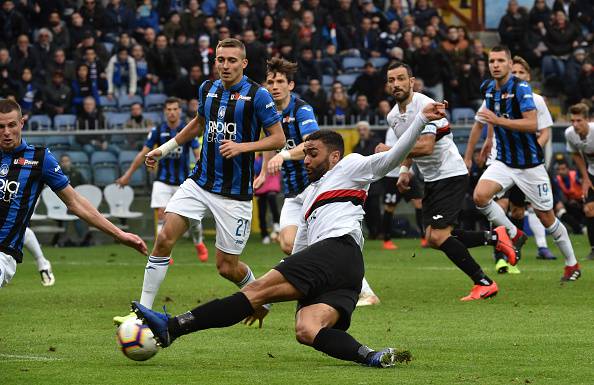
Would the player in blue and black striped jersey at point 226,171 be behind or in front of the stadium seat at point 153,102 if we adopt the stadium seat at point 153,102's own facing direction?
in front

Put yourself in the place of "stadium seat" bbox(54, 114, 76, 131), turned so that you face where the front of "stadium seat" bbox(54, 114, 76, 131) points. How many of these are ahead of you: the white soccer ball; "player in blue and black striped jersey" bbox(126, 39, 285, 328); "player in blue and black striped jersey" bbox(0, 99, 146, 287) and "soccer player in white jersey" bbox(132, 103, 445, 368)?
4

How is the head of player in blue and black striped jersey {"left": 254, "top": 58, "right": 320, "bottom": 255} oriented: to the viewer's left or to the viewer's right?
to the viewer's left

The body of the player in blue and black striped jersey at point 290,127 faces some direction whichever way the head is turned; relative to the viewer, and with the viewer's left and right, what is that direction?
facing the viewer and to the left of the viewer

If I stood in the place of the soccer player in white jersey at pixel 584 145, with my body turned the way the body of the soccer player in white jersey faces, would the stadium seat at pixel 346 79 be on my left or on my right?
on my right

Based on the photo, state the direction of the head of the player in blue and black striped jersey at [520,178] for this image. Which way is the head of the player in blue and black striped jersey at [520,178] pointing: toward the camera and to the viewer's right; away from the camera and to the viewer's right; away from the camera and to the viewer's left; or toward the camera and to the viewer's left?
toward the camera and to the viewer's left

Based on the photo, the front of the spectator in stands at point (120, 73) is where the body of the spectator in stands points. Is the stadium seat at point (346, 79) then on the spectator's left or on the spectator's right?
on the spectator's left

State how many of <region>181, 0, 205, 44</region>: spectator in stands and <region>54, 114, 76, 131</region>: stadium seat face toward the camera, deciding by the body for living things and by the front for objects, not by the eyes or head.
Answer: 2

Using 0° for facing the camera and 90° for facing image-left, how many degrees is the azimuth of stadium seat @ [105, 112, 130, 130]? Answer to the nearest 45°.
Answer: approximately 0°

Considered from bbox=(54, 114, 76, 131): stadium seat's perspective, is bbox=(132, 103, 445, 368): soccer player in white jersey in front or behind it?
in front

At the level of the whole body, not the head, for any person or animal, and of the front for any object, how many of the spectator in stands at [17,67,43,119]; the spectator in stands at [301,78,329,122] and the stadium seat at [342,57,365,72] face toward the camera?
3

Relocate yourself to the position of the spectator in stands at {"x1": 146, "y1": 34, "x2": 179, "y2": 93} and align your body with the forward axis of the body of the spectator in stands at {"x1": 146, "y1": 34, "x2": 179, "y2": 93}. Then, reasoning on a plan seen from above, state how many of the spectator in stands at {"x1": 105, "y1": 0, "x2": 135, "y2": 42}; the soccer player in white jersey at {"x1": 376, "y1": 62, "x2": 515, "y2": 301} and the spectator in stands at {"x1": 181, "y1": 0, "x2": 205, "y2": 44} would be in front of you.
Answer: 1

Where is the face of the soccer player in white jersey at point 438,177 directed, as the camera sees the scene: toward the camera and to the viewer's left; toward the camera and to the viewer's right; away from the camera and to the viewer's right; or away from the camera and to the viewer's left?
toward the camera and to the viewer's left

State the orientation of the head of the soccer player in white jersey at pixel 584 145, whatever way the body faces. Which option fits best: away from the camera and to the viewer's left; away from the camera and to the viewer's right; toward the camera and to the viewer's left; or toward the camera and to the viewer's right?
toward the camera and to the viewer's left

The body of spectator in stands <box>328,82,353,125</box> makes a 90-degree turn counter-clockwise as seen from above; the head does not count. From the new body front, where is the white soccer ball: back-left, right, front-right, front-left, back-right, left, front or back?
right

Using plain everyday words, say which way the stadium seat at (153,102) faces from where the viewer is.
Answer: facing the viewer

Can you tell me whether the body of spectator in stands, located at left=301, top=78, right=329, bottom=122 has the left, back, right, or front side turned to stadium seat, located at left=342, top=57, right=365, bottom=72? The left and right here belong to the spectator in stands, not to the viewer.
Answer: back

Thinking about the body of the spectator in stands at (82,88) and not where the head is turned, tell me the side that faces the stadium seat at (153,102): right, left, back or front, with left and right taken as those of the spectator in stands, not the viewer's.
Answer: left

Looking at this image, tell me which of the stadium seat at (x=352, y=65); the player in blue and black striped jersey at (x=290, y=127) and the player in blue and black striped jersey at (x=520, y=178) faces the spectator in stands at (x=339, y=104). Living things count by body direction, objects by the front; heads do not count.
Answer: the stadium seat
